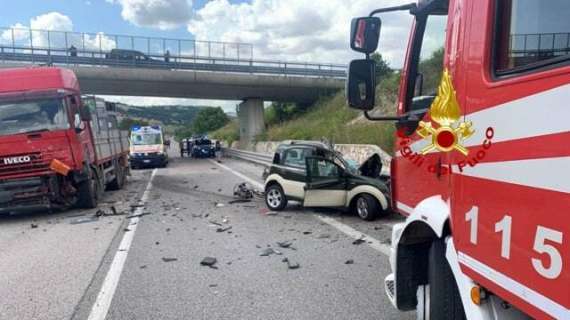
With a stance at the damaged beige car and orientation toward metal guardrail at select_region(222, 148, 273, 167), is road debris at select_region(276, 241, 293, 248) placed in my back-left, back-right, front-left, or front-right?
back-left

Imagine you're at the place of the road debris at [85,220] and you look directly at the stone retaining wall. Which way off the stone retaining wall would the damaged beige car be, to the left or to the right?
right

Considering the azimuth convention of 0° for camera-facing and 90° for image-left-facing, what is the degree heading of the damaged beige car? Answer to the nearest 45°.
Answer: approximately 315°

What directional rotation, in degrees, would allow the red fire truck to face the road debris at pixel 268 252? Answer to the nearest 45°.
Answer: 0° — it already faces it

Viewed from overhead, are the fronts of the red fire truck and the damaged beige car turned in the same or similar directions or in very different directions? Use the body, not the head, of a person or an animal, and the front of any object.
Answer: very different directions

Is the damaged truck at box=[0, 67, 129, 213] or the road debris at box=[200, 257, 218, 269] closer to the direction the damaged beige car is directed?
the road debris

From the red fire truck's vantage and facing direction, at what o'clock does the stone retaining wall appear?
The stone retaining wall is roughly at 1 o'clock from the red fire truck.

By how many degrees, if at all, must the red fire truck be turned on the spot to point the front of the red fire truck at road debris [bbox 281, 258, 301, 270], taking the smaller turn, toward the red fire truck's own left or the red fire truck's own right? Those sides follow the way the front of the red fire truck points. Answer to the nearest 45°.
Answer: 0° — it already faces it

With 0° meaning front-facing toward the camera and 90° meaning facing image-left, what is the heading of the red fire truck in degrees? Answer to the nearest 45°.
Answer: approximately 135°
